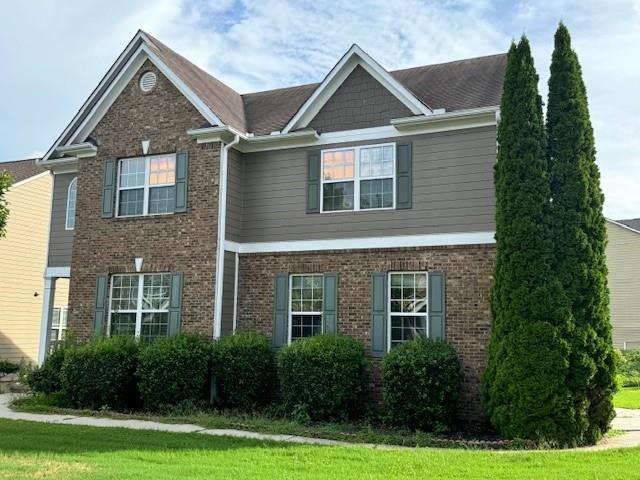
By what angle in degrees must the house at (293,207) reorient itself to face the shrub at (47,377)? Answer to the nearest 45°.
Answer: approximately 90° to its right

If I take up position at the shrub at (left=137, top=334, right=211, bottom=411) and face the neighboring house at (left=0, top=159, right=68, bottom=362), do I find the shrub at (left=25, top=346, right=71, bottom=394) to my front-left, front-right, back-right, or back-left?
front-left

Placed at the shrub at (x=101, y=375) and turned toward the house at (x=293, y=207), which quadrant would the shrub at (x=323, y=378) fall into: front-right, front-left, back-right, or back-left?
front-right

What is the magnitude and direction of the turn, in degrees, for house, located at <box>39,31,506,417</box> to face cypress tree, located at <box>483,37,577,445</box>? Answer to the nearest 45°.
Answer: approximately 45° to its left

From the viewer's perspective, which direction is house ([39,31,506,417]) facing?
toward the camera

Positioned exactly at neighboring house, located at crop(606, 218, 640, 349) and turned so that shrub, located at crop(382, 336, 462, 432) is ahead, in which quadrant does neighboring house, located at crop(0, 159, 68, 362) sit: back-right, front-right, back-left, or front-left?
front-right

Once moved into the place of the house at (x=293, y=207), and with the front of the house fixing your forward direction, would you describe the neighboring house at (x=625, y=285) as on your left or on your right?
on your left

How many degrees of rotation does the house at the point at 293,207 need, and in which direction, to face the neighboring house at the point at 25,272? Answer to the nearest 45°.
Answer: approximately 135° to its right

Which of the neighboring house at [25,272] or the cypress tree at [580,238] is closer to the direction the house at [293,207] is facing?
the cypress tree

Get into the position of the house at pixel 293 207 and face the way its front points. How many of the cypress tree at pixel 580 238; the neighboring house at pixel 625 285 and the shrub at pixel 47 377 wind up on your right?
1
